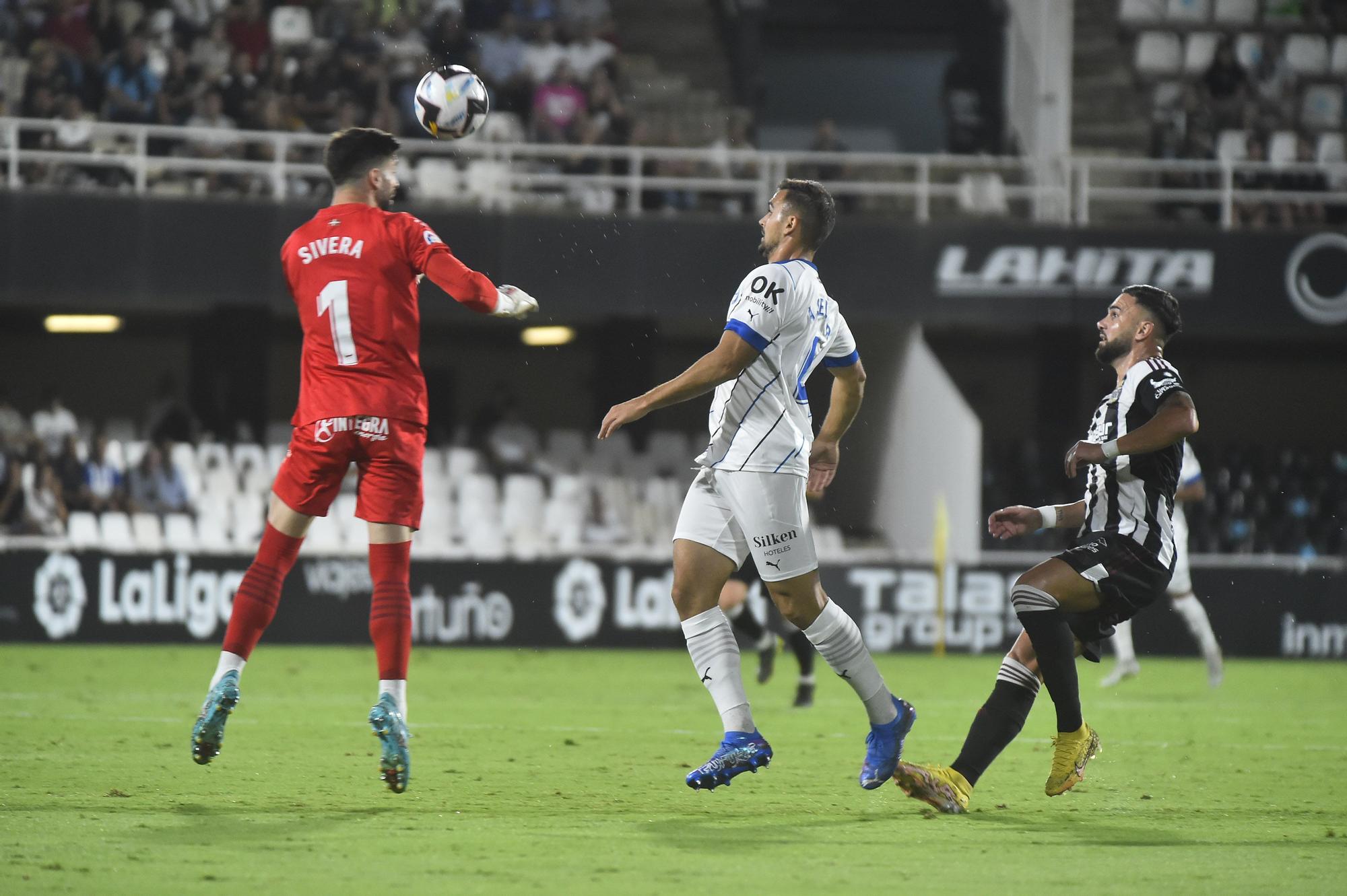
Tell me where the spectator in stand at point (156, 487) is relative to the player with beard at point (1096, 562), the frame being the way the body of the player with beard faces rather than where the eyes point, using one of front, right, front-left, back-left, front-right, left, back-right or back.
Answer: front-right

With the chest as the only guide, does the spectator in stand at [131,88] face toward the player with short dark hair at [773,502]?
yes

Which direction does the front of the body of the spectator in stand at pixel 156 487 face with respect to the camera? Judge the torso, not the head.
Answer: toward the camera

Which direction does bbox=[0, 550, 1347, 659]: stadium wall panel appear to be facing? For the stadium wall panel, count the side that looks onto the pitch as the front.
toward the camera

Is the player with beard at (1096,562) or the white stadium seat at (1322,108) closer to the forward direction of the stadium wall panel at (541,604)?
the player with beard

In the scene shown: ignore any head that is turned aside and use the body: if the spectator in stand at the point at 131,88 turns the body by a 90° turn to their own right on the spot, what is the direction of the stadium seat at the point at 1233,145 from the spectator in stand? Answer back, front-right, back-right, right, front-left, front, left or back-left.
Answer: back

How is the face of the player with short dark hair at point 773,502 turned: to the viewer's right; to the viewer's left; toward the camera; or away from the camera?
to the viewer's left

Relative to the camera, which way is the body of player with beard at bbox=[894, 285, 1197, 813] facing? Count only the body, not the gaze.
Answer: to the viewer's left

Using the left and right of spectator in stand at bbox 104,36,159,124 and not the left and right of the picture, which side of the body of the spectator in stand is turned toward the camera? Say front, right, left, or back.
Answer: front

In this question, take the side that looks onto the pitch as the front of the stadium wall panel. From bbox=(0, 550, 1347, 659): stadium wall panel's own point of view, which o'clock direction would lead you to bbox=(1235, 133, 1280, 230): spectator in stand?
The spectator in stand is roughly at 8 o'clock from the stadium wall panel.
